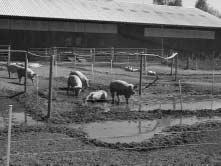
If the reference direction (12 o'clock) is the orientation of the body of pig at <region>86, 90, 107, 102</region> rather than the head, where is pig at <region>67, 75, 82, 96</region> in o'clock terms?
pig at <region>67, 75, 82, 96</region> is roughly at 2 o'clock from pig at <region>86, 90, 107, 102</region>.

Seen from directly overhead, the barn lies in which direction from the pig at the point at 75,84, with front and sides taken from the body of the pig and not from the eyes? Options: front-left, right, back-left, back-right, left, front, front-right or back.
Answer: back-left

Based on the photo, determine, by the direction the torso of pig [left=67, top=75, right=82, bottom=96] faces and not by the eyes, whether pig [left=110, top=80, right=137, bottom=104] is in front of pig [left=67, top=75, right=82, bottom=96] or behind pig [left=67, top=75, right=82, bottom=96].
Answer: in front

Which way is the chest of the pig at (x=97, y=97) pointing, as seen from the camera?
to the viewer's left

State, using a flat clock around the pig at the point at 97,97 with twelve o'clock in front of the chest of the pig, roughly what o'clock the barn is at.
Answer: The barn is roughly at 3 o'clock from the pig.

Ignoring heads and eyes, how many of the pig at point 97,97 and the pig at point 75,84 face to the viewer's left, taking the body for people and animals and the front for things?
1

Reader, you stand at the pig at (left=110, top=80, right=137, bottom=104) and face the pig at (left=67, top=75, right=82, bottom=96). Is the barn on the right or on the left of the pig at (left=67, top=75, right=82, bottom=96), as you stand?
right

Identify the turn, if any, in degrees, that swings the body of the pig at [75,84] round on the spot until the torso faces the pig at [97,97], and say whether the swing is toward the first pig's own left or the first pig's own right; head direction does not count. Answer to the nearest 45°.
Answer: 0° — it already faces it

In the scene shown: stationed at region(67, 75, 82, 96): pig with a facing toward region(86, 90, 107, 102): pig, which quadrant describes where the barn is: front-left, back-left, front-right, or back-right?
back-left
